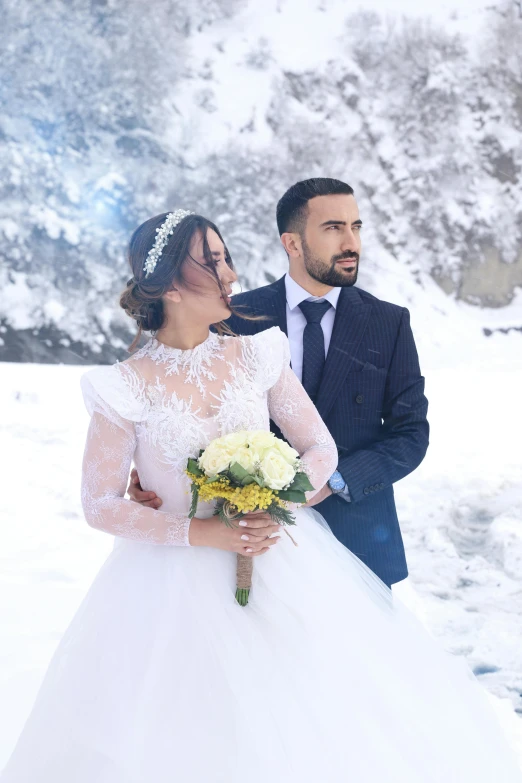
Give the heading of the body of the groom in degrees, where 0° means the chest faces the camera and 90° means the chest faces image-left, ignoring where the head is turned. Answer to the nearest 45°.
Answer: approximately 0°
